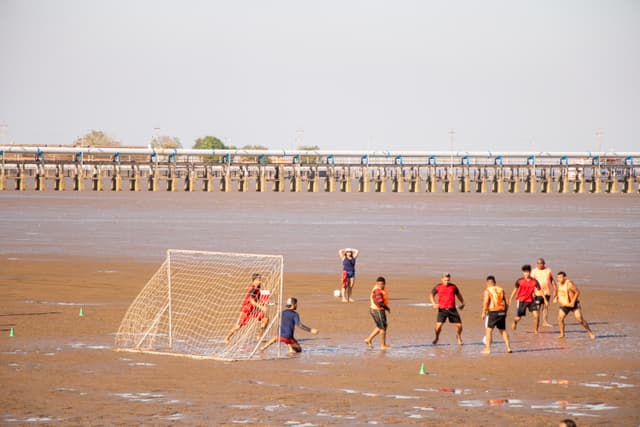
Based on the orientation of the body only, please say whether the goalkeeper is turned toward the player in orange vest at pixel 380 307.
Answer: yes

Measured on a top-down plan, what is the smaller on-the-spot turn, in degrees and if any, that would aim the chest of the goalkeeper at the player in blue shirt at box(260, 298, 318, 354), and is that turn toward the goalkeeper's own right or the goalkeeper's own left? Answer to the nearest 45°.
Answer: approximately 45° to the goalkeeper's own right

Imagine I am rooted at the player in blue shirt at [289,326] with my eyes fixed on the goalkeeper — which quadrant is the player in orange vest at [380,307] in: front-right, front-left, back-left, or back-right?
back-right

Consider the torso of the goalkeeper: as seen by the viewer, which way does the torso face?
to the viewer's right

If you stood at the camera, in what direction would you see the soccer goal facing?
facing away from the viewer and to the right of the viewer
